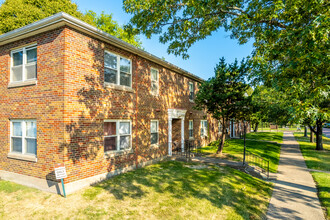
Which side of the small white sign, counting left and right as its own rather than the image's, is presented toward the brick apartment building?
back

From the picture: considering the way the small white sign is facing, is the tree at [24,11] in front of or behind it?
behind

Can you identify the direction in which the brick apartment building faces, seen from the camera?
facing the viewer and to the right of the viewer

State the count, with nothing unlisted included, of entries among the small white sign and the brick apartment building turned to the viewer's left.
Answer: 0

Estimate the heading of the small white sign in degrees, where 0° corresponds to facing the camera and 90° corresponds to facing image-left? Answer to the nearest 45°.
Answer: approximately 0°

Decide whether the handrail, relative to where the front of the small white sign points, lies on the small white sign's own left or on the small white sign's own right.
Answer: on the small white sign's own left

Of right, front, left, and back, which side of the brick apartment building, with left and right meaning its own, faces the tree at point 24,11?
back

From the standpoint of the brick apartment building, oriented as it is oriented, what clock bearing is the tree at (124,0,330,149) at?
The tree is roughly at 11 o'clock from the brick apartment building.
